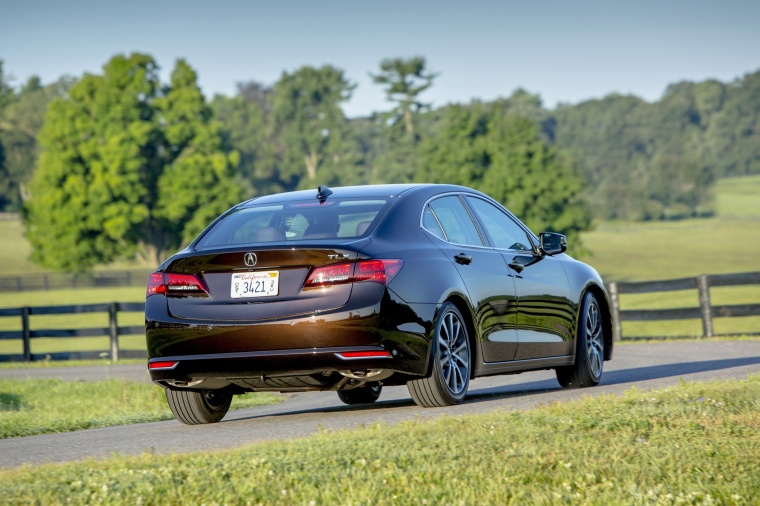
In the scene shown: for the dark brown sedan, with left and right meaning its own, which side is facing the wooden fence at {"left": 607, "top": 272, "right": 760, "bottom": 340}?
front

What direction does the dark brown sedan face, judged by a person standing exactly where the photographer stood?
facing away from the viewer and to the right of the viewer
